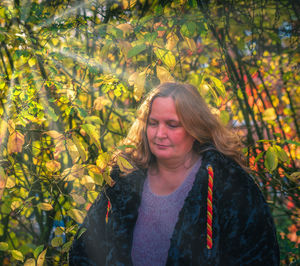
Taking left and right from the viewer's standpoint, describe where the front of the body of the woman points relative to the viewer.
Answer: facing the viewer and to the left of the viewer

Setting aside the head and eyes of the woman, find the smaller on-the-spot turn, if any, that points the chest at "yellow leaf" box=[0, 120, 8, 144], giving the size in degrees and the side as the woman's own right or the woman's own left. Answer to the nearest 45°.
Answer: approximately 45° to the woman's own right

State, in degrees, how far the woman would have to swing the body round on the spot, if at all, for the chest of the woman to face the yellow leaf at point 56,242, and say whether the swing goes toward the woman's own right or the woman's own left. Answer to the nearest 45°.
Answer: approximately 45° to the woman's own right

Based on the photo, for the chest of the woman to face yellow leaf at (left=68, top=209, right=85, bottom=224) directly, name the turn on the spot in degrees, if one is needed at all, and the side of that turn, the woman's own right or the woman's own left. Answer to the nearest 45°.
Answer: approximately 45° to the woman's own right

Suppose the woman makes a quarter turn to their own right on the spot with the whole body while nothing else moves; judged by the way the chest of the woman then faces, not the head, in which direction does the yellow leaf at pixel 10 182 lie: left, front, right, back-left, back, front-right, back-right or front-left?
front-left
